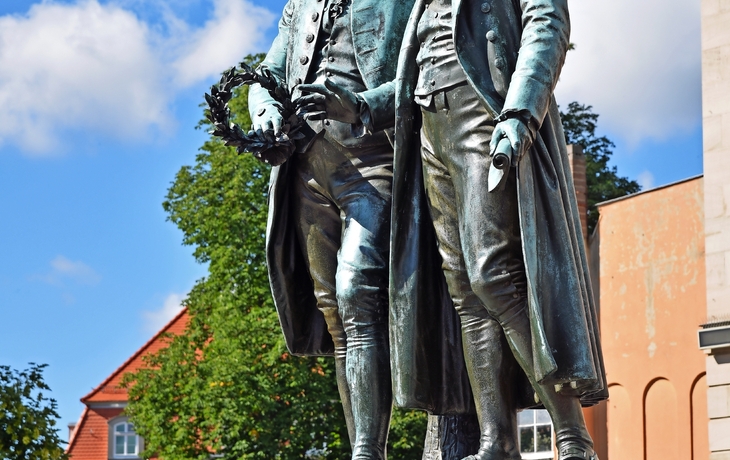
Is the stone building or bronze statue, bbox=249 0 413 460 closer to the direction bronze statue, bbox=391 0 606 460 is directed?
the bronze statue

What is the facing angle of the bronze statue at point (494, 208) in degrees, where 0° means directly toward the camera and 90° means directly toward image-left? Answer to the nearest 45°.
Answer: approximately 45°

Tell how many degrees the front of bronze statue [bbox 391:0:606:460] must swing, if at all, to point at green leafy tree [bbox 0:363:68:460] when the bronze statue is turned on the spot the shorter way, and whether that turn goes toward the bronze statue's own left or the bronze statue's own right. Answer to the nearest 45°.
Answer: approximately 90° to the bronze statue's own right

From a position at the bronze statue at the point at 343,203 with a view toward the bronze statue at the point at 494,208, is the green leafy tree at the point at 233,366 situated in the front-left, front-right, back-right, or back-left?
back-left

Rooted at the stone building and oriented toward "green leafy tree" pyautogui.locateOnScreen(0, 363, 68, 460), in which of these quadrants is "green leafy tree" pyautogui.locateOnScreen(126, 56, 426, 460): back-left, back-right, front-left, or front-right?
front-right

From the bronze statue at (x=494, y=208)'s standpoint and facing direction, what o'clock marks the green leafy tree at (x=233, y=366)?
The green leafy tree is roughly at 4 o'clock from the bronze statue.

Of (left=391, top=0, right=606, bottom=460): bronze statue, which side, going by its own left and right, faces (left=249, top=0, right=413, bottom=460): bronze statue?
right
